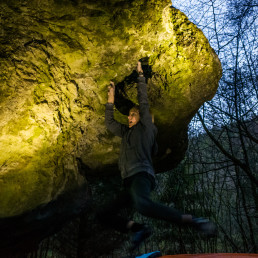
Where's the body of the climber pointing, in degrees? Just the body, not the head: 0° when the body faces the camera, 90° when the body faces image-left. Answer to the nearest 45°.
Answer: approximately 45°
